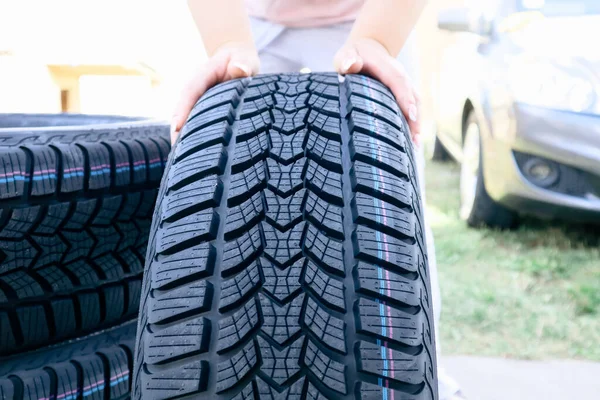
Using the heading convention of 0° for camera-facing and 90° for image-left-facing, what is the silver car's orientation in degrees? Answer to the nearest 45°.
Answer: approximately 315°

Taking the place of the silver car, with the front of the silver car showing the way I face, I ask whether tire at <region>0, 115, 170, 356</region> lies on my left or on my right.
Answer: on my right

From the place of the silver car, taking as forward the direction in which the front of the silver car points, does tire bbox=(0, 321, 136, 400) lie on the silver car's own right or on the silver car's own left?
on the silver car's own right
